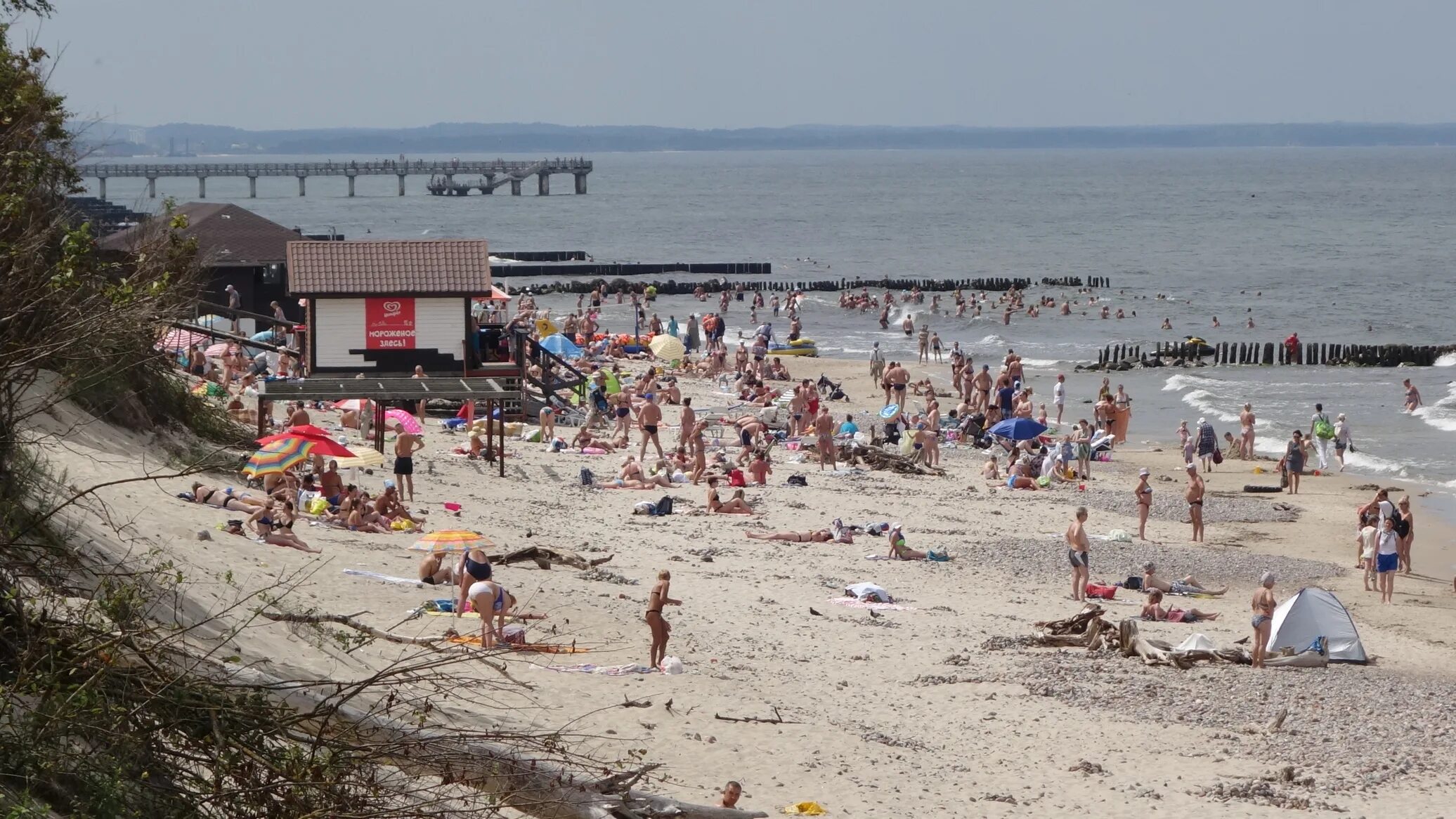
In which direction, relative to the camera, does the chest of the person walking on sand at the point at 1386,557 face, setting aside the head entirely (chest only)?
toward the camera

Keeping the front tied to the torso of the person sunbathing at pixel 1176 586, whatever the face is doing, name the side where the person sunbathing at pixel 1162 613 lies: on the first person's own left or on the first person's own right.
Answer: on the first person's own right

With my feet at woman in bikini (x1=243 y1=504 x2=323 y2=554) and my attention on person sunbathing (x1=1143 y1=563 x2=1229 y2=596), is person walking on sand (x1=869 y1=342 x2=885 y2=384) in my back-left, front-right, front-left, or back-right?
front-left

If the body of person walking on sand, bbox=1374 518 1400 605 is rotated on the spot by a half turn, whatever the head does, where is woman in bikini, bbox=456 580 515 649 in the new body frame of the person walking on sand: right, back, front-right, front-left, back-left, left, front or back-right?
back-left

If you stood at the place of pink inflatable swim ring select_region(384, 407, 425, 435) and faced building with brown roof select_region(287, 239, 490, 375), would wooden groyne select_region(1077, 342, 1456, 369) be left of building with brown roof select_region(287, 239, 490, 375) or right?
right

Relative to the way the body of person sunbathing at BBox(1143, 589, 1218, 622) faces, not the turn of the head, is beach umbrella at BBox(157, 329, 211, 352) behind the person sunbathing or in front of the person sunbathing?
behind

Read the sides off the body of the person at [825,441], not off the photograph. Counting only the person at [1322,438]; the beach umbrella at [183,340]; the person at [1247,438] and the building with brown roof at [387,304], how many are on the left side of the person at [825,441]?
2

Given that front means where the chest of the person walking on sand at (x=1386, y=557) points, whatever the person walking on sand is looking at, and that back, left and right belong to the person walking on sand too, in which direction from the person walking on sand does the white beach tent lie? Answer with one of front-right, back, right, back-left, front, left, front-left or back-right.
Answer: front

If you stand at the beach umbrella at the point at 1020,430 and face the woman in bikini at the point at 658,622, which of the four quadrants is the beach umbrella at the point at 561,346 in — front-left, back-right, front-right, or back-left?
back-right

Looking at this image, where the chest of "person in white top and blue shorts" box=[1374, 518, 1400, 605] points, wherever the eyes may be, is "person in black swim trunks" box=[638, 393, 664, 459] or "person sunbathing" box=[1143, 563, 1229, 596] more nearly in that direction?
the person sunbathing

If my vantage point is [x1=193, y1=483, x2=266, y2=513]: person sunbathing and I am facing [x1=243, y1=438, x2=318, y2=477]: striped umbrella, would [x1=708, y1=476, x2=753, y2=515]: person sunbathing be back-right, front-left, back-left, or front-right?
front-right
